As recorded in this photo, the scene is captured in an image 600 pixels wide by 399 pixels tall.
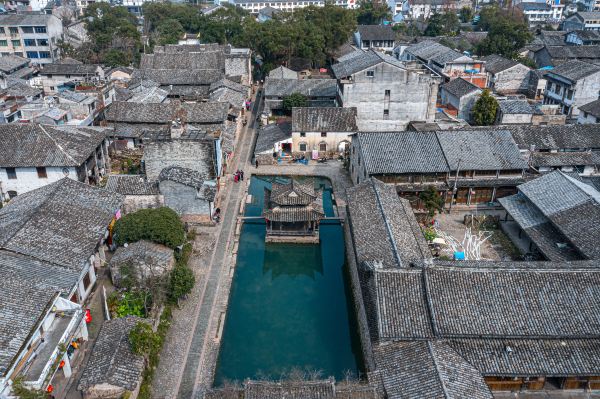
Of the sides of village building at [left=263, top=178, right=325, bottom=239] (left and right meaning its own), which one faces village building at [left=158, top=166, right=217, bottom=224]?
right

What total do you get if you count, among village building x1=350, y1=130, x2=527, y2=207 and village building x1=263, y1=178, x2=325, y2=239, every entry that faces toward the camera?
2

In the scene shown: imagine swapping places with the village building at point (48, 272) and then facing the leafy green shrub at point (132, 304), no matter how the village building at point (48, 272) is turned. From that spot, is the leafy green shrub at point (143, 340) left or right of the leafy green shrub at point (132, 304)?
right

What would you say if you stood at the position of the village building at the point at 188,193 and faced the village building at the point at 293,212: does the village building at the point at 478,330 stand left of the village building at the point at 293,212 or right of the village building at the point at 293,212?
right

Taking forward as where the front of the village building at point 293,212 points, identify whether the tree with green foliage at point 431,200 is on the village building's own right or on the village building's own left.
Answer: on the village building's own left

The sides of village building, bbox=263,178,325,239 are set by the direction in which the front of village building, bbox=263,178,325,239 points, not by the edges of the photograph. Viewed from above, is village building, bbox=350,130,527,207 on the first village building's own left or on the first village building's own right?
on the first village building's own left

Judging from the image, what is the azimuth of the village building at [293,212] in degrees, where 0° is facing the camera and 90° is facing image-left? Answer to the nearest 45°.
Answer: approximately 0°

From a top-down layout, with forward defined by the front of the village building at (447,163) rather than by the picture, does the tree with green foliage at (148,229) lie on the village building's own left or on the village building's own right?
on the village building's own right

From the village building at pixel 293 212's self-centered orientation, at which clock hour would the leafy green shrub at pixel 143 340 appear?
The leafy green shrub is roughly at 1 o'clock from the village building.

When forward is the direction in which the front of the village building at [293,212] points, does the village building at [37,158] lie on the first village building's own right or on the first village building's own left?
on the first village building's own right

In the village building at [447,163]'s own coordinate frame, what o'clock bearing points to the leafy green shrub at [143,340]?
The leafy green shrub is roughly at 1 o'clock from the village building.

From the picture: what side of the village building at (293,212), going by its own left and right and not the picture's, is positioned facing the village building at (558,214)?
left

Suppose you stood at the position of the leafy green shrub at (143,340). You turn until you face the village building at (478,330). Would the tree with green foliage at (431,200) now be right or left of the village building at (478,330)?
left
